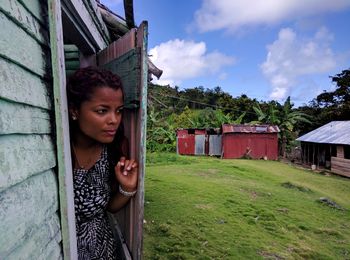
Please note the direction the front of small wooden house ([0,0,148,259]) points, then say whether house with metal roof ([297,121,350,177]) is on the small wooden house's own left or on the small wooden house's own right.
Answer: on the small wooden house's own left

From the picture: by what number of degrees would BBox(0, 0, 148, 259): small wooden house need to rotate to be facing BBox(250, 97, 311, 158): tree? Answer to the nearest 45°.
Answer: approximately 90° to its left

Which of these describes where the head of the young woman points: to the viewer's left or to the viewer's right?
to the viewer's right

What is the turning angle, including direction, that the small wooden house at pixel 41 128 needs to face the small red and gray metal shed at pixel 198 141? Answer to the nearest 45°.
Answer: approximately 90° to its left

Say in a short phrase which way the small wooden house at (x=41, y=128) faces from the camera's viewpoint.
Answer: facing the viewer and to the right of the viewer

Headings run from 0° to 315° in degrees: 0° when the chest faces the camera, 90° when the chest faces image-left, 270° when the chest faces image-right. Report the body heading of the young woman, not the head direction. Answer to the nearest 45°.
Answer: approximately 315°

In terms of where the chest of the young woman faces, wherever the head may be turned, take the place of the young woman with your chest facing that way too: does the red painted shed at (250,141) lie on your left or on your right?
on your left

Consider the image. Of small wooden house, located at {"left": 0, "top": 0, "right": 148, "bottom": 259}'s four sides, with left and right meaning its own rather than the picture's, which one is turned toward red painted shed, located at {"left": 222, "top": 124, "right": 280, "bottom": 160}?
left
